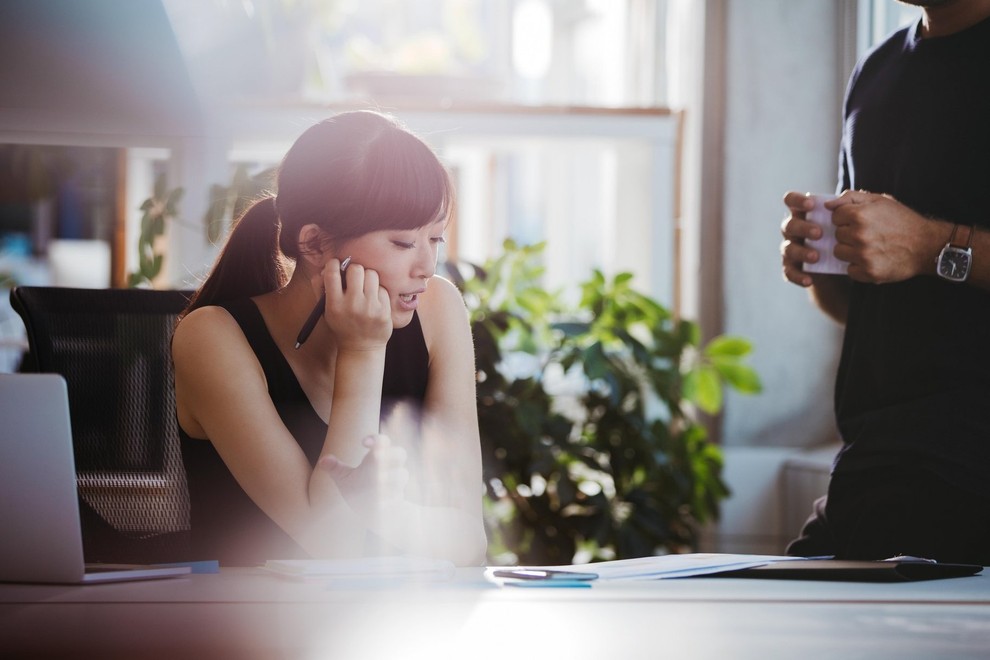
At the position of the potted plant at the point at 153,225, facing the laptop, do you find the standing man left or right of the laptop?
left

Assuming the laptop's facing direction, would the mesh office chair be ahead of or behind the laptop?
ahead

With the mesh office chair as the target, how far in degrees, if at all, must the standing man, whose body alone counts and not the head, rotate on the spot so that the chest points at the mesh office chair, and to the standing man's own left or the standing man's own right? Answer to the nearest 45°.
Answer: approximately 45° to the standing man's own right

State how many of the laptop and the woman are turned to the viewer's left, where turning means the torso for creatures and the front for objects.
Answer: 0

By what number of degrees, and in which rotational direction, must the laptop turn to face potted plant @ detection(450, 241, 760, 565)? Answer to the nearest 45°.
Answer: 0° — it already faces it

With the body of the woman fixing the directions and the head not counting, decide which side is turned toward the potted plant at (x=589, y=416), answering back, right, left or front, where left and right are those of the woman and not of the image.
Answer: left

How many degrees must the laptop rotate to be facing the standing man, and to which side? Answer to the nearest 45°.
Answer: approximately 45° to its right

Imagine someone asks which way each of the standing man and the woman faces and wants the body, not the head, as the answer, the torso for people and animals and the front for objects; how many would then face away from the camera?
0

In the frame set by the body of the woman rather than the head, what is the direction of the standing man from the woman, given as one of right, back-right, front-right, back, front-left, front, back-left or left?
front-left

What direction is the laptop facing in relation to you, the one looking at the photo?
facing away from the viewer and to the right of the viewer

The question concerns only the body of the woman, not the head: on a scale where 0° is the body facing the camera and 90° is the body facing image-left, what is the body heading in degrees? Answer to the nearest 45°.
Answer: approximately 315°
